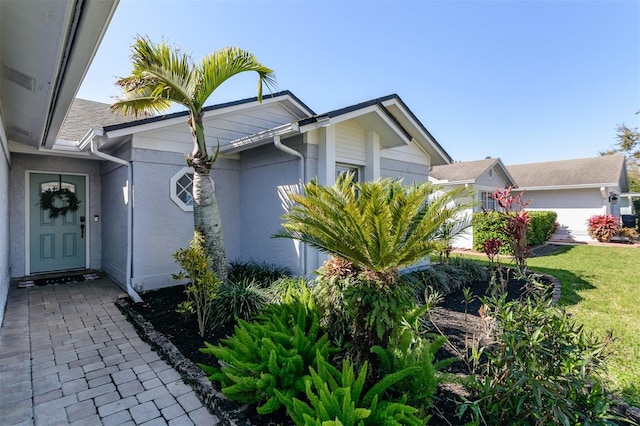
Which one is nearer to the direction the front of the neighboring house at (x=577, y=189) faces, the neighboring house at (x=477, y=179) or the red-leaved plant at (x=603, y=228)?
the red-leaved plant

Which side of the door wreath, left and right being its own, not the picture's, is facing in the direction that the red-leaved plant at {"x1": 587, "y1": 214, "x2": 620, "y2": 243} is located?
left

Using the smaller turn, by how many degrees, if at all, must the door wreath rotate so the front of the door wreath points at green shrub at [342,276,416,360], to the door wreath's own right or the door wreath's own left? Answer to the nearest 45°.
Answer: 0° — it already faces it

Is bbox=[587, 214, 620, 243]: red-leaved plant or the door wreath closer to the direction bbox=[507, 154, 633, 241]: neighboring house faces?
the red-leaved plant

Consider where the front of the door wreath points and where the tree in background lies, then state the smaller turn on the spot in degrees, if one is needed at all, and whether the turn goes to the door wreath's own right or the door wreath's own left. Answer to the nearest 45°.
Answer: approximately 90° to the door wreath's own left

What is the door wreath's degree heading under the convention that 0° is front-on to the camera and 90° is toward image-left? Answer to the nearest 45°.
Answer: approximately 0°

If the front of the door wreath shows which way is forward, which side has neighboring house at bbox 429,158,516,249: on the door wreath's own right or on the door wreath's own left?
on the door wreath's own left

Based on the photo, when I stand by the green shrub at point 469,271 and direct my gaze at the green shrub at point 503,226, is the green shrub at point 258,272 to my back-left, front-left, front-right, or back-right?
back-left

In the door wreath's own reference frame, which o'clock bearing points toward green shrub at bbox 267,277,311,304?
The green shrub is roughly at 11 o'clock from the door wreath.
